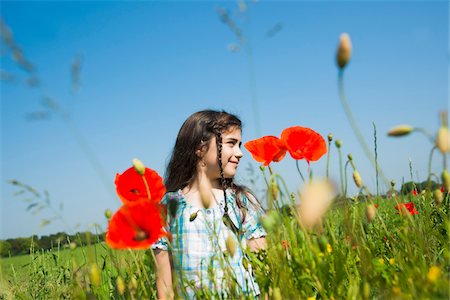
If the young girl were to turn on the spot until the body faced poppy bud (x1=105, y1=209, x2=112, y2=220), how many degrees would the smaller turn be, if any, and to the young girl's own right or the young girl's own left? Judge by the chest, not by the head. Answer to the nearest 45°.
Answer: approximately 90° to the young girl's own right

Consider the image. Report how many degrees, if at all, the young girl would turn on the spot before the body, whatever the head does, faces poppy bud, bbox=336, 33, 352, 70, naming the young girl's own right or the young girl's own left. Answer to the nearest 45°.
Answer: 0° — they already face it

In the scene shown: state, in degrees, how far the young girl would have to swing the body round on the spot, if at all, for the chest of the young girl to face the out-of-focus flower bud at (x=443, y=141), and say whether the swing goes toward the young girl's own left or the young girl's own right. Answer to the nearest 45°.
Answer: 0° — they already face it

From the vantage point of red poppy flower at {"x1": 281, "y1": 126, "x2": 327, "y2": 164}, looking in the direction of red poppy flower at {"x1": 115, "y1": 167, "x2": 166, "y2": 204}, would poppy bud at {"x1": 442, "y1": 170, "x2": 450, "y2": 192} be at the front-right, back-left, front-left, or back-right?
back-left

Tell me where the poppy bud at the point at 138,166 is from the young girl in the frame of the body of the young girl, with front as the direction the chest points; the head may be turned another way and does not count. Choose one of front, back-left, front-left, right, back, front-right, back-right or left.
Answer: front

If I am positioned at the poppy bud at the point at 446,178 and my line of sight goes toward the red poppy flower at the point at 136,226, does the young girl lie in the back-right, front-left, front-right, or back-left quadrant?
front-right

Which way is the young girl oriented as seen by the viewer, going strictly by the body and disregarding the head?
toward the camera

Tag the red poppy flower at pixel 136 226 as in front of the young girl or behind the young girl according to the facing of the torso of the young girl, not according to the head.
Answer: in front
